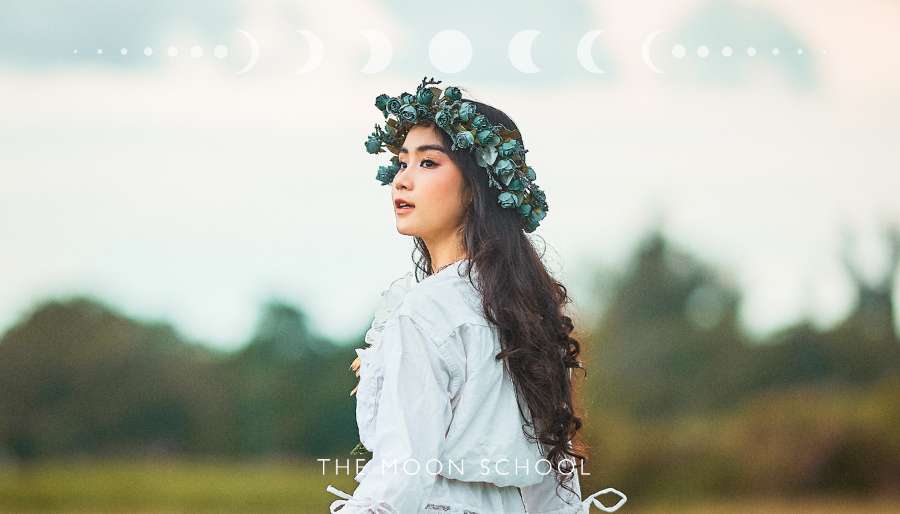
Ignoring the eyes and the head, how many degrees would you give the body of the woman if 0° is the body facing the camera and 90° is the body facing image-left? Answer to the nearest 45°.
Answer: approximately 90°
